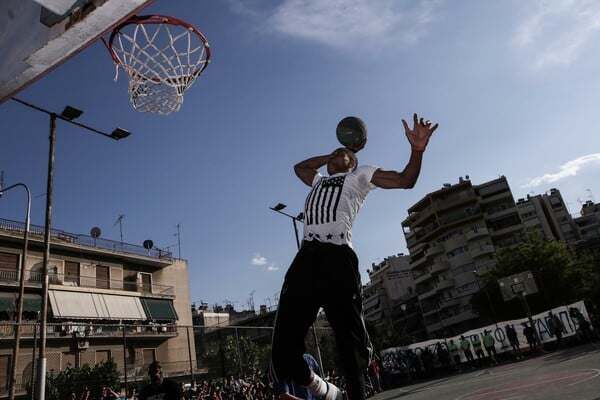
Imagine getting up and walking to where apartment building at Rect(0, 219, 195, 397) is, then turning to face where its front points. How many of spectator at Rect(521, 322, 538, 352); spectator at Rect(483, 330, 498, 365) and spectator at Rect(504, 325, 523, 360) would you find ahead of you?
3

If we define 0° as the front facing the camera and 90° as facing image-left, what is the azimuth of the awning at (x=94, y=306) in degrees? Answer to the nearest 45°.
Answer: approximately 315°

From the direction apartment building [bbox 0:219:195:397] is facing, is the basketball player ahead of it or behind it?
ahead

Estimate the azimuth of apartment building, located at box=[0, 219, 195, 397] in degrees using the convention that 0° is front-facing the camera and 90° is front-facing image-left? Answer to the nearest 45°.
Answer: approximately 315°

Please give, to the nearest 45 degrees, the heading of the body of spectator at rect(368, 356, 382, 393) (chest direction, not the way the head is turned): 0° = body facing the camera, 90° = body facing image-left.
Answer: approximately 45°

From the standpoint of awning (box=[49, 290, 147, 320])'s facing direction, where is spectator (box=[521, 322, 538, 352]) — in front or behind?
in front
